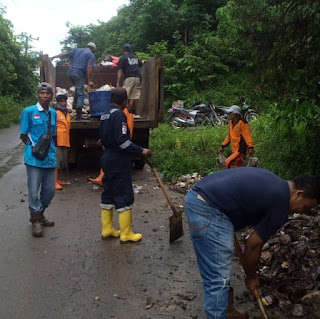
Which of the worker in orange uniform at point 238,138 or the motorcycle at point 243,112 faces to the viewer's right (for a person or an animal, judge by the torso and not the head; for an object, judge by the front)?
the motorcycle

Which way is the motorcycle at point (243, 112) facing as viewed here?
to the viewer's right

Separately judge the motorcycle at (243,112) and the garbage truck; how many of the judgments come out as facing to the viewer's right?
1

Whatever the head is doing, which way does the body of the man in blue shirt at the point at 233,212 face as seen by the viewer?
to the viewer's right

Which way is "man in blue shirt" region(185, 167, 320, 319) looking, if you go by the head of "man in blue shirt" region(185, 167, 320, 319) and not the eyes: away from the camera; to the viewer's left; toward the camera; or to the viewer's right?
to the viewer's right

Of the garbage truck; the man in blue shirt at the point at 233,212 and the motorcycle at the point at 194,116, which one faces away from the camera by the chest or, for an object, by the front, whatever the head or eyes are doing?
the garbage truck

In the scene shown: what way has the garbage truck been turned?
away from the camera

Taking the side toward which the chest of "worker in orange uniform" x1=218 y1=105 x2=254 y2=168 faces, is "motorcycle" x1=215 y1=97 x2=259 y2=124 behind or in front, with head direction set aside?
behind

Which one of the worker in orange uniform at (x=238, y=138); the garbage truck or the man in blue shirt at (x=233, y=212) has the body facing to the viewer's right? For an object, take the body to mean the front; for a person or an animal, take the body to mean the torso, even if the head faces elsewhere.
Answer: the man in blue shirt
